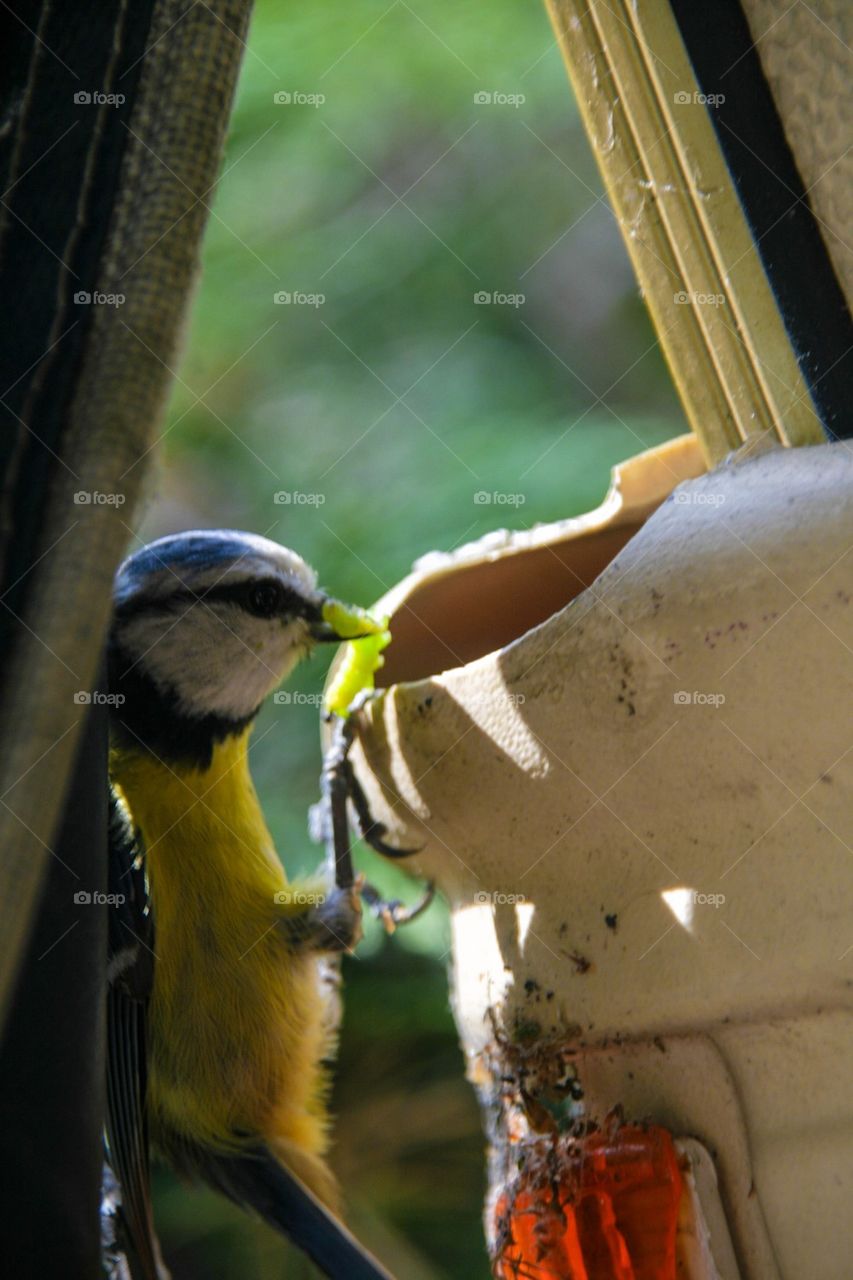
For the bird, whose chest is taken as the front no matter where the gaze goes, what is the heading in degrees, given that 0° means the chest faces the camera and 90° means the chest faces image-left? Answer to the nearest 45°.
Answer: approximately 270°
